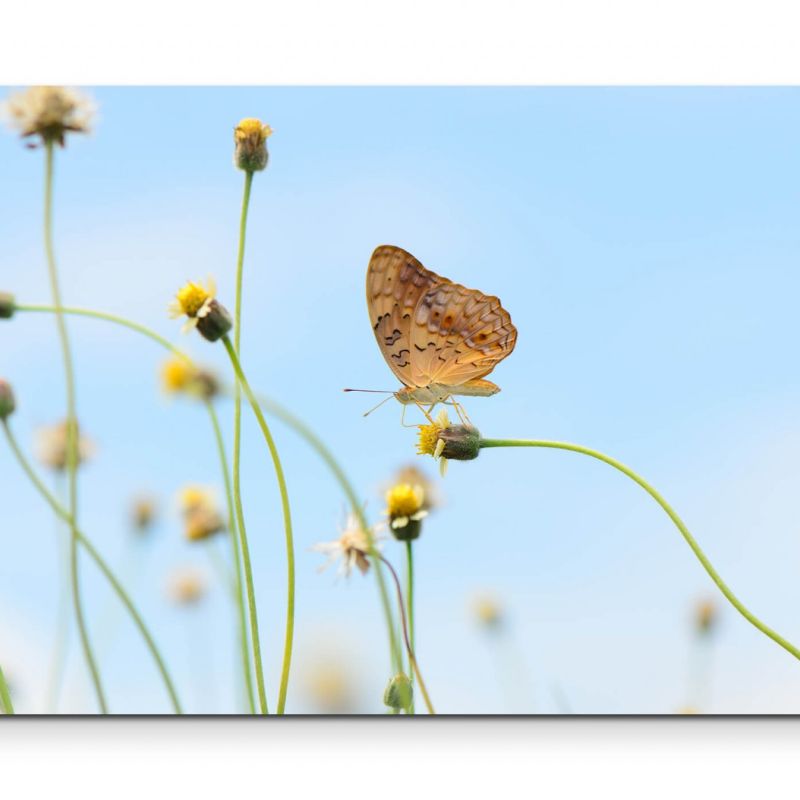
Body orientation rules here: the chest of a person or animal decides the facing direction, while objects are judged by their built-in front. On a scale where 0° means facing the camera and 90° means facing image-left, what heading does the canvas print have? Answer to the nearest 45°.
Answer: approximately 0°
